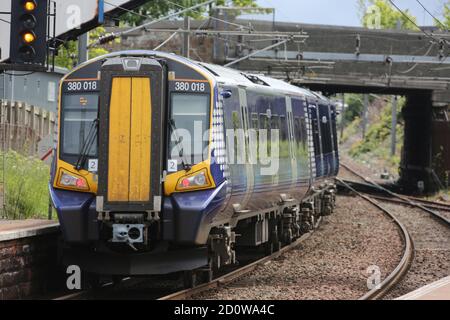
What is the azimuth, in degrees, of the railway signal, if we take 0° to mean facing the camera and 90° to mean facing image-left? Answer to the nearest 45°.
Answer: approximately 0°

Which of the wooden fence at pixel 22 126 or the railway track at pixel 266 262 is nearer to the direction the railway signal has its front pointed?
the railway track

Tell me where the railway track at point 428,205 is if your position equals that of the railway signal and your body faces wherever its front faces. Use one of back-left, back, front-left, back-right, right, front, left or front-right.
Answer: back-left

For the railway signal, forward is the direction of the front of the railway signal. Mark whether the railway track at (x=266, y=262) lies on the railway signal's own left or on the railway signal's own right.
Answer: on the railway signal's own left

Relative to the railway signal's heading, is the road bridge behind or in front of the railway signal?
behind

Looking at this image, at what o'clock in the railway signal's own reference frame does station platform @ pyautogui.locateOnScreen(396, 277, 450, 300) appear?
The station platform is roughly at 10 o'clock from the railway signal.
